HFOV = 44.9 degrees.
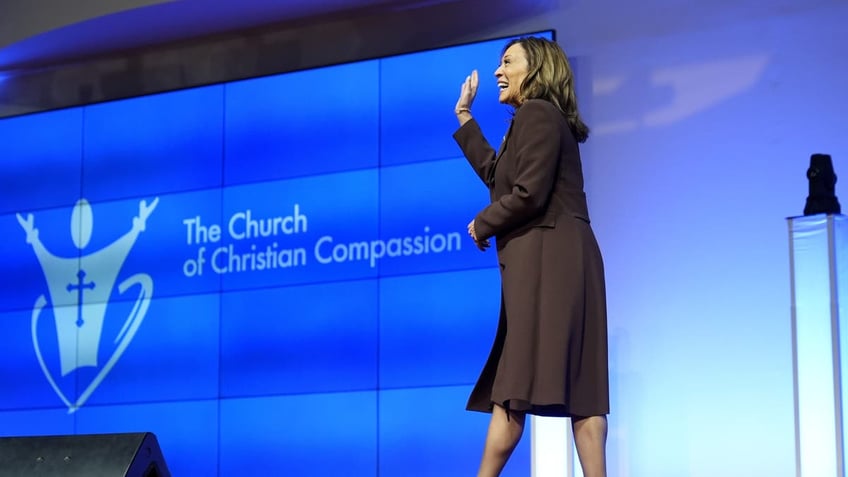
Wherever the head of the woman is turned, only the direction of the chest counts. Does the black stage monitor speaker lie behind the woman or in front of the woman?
in front

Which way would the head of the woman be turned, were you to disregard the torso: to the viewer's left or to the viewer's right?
to the viewer's left

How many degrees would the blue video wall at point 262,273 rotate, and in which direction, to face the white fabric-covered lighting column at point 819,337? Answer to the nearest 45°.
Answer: approximately 90° to its left

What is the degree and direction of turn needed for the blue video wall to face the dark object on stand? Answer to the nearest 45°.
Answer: approximately 90° to its left

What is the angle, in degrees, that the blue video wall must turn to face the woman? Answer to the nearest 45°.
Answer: approximately 45° to its left

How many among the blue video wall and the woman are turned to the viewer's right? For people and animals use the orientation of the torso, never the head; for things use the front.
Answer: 0

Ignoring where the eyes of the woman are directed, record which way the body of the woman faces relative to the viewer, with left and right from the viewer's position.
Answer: facing to the left of the viewer

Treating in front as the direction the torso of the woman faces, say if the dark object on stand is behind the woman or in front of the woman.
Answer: behind

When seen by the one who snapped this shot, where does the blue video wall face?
facing the viewer and to the left of the viewer
